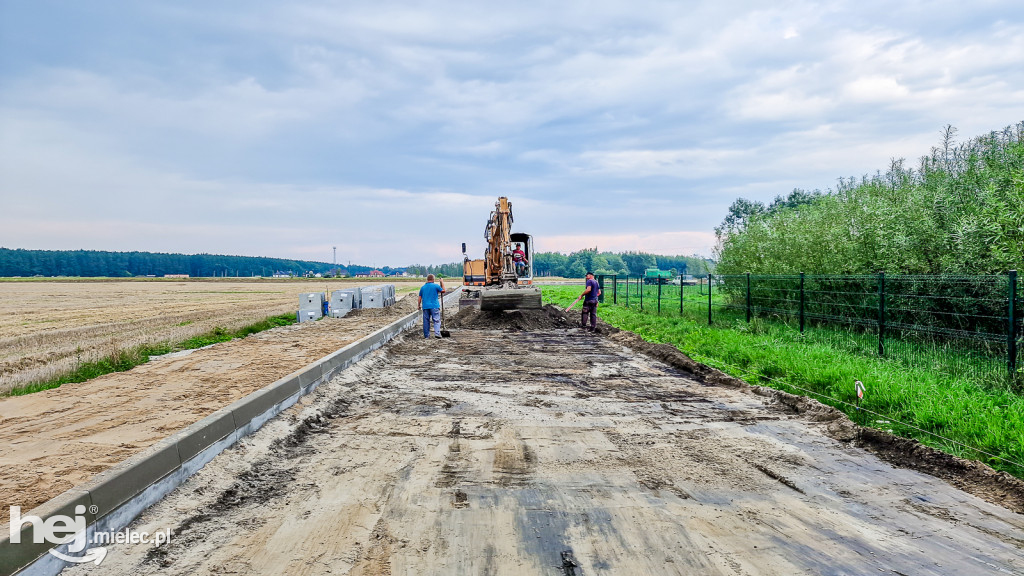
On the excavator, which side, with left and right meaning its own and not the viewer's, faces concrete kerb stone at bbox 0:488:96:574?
front

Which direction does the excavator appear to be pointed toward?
toward the camera

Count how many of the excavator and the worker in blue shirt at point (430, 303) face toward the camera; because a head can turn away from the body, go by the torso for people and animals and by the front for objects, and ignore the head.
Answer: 1

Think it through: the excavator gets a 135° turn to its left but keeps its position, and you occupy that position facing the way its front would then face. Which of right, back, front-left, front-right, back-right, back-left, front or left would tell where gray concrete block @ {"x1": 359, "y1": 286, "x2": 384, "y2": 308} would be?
left

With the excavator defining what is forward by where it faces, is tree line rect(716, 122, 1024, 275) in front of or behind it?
in front

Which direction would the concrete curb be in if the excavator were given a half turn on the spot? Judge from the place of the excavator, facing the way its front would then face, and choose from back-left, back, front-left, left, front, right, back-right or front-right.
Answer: back

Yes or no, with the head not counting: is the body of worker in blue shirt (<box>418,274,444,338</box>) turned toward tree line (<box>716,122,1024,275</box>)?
no

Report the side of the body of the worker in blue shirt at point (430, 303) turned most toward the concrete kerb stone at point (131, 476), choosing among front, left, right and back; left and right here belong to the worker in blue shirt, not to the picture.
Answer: back

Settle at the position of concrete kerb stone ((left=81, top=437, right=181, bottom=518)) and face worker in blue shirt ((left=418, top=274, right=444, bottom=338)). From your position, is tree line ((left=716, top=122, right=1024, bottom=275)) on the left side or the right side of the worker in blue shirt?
right

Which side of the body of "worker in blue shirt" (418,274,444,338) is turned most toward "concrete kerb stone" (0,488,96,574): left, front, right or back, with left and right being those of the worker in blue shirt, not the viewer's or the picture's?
back

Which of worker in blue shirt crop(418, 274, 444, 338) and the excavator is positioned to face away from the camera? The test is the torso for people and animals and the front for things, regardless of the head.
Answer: the worker in blue shirt

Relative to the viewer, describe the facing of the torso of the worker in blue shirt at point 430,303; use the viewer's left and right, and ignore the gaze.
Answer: facing away from the viewer

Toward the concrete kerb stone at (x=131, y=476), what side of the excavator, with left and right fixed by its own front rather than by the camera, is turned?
front

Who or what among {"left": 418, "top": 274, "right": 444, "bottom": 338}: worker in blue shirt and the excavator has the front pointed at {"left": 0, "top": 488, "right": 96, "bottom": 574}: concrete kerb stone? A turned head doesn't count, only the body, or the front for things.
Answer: the excavator

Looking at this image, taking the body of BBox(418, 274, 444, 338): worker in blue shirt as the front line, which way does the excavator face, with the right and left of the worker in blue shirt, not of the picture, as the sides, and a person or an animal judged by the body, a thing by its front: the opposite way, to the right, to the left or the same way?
the opposite way

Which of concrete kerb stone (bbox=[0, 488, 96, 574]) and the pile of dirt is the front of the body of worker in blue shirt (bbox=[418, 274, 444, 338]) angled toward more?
the pile of dirt
